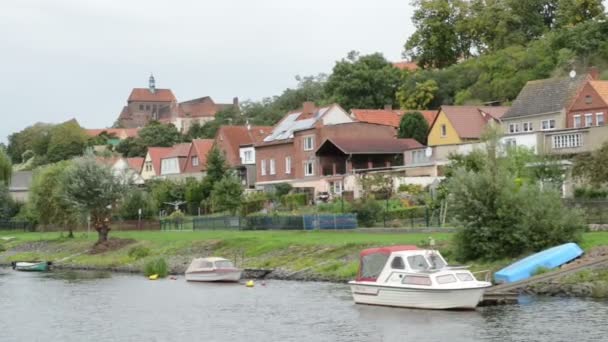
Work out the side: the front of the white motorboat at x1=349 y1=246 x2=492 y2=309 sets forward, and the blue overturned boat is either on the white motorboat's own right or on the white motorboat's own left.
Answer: on the white motorboat's own left

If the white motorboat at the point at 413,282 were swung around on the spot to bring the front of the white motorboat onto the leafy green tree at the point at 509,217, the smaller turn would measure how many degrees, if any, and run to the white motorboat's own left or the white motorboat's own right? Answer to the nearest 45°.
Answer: approximately 90° to the white motorboat's own left

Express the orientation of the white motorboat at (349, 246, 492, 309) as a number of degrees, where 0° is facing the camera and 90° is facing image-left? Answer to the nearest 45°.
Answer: approximately 315°
